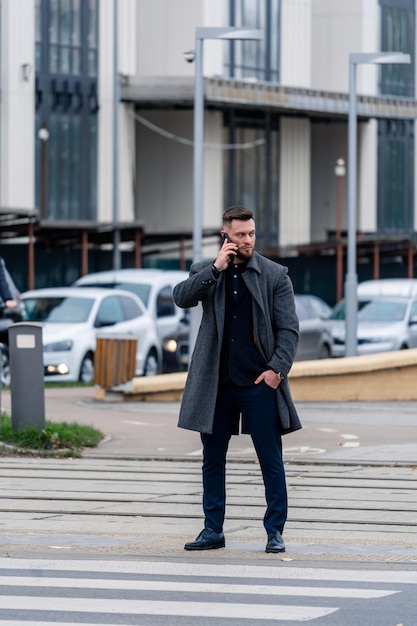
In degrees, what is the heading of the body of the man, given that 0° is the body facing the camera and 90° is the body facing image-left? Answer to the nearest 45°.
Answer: approximately 0°

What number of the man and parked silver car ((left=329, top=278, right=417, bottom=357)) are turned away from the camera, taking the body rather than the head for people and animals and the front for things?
0

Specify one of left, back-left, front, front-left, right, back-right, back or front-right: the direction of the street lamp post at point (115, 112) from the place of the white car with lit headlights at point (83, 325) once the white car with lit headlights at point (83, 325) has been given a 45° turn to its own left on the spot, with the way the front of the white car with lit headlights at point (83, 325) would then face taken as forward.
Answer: back

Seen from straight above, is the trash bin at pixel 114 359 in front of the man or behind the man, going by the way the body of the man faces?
behind

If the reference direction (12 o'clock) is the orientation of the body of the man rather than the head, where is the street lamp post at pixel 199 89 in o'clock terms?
The street lamp post is roughly at 6 o'clock from the man.

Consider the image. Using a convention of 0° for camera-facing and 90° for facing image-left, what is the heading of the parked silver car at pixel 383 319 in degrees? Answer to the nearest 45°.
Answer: approximately 45°

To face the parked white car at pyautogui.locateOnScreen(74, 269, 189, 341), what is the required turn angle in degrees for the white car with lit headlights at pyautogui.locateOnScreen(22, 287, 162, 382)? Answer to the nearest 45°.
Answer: approximately 180°

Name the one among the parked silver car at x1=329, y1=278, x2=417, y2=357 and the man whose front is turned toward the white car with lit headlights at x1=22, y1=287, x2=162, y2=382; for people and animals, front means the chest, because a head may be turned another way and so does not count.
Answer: the parked silver car at x1=329, y1=278, x2=417, y2=357

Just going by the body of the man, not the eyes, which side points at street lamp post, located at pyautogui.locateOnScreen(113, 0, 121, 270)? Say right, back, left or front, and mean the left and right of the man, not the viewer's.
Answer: back

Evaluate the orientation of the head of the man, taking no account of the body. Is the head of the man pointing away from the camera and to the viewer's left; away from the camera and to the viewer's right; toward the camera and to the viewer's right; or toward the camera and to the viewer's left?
toward the camera and to the viewer's right
